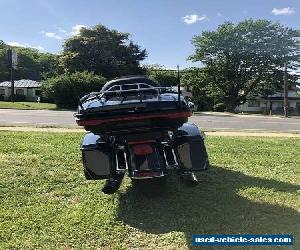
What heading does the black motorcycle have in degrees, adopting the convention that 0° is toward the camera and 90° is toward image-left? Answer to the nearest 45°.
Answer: approximately 180°

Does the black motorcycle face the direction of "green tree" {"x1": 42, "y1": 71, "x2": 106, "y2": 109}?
yes
